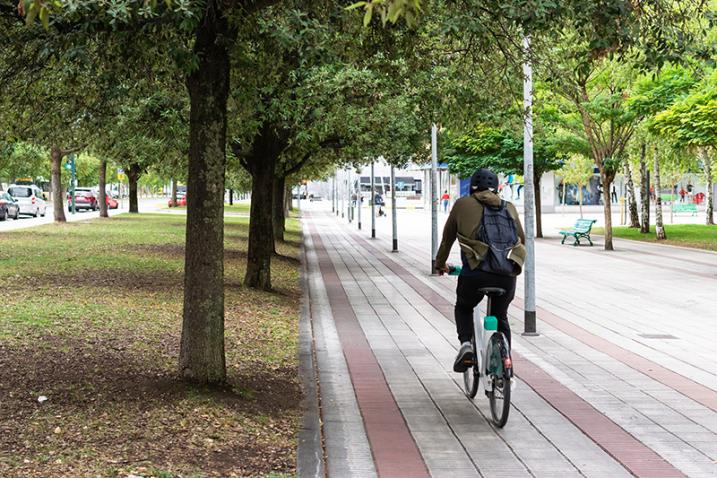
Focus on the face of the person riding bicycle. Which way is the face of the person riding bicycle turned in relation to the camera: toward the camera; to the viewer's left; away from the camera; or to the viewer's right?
away from the camera

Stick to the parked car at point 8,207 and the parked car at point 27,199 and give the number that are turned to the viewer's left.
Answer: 0
